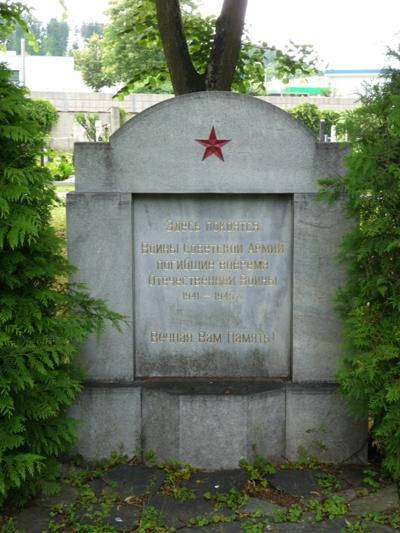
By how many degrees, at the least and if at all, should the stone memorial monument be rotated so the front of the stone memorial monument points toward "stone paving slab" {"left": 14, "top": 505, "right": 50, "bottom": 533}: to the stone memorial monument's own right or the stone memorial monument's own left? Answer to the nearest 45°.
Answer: approximately 45° to the stone memorial monument's own right

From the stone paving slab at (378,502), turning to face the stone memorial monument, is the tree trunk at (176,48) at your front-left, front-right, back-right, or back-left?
front-right

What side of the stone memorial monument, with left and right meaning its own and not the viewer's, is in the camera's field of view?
front

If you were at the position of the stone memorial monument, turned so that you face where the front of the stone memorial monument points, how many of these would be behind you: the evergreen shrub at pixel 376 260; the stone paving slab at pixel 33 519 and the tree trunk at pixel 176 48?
1

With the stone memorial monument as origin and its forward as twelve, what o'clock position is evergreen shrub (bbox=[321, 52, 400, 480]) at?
The evergreen shrub is roughly at 10 o'clock from the stone memorial monument.

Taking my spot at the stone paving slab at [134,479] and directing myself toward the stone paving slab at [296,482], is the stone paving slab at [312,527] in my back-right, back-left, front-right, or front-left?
front-right

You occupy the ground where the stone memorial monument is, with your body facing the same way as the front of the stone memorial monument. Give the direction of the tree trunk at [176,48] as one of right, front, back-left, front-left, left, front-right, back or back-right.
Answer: back

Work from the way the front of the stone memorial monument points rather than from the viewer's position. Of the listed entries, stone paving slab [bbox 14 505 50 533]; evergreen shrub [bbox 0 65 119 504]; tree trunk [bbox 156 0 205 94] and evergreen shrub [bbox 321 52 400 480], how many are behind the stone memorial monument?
1
